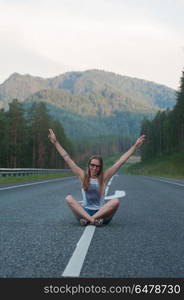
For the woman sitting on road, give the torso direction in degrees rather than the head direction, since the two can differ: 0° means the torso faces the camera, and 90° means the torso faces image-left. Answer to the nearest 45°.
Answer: approximately 0°
